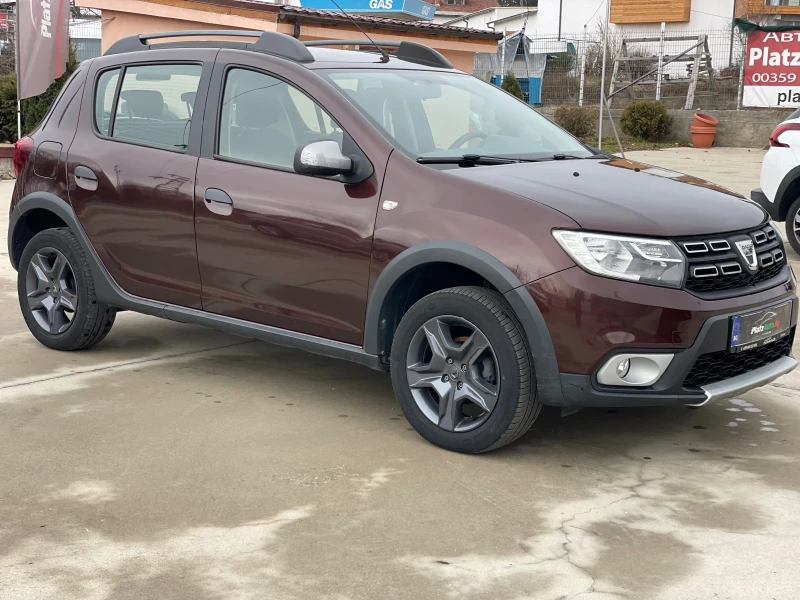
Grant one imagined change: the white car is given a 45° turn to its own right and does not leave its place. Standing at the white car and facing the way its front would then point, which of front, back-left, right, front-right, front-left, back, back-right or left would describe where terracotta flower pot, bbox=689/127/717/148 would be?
back-left

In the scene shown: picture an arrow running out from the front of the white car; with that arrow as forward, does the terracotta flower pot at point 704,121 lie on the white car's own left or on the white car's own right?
on the white car's own left

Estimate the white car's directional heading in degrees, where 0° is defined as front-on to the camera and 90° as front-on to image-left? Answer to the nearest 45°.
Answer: approximately 270°

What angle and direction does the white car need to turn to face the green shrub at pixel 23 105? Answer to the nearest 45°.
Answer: approximately 135° to its left

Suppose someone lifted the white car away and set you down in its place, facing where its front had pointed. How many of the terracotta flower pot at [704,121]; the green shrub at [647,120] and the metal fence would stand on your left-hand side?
3

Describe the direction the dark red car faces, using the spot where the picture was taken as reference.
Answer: facing the viewer and to the right of the viewer

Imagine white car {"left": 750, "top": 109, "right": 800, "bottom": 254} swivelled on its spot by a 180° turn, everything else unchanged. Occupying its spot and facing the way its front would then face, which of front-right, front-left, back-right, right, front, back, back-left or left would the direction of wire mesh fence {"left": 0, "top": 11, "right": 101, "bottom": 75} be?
front-right

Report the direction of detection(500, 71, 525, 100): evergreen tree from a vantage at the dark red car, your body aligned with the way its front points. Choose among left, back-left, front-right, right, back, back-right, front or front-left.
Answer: back-left

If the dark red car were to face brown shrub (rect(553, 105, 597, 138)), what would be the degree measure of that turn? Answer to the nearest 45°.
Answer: approximately 135° to its left
